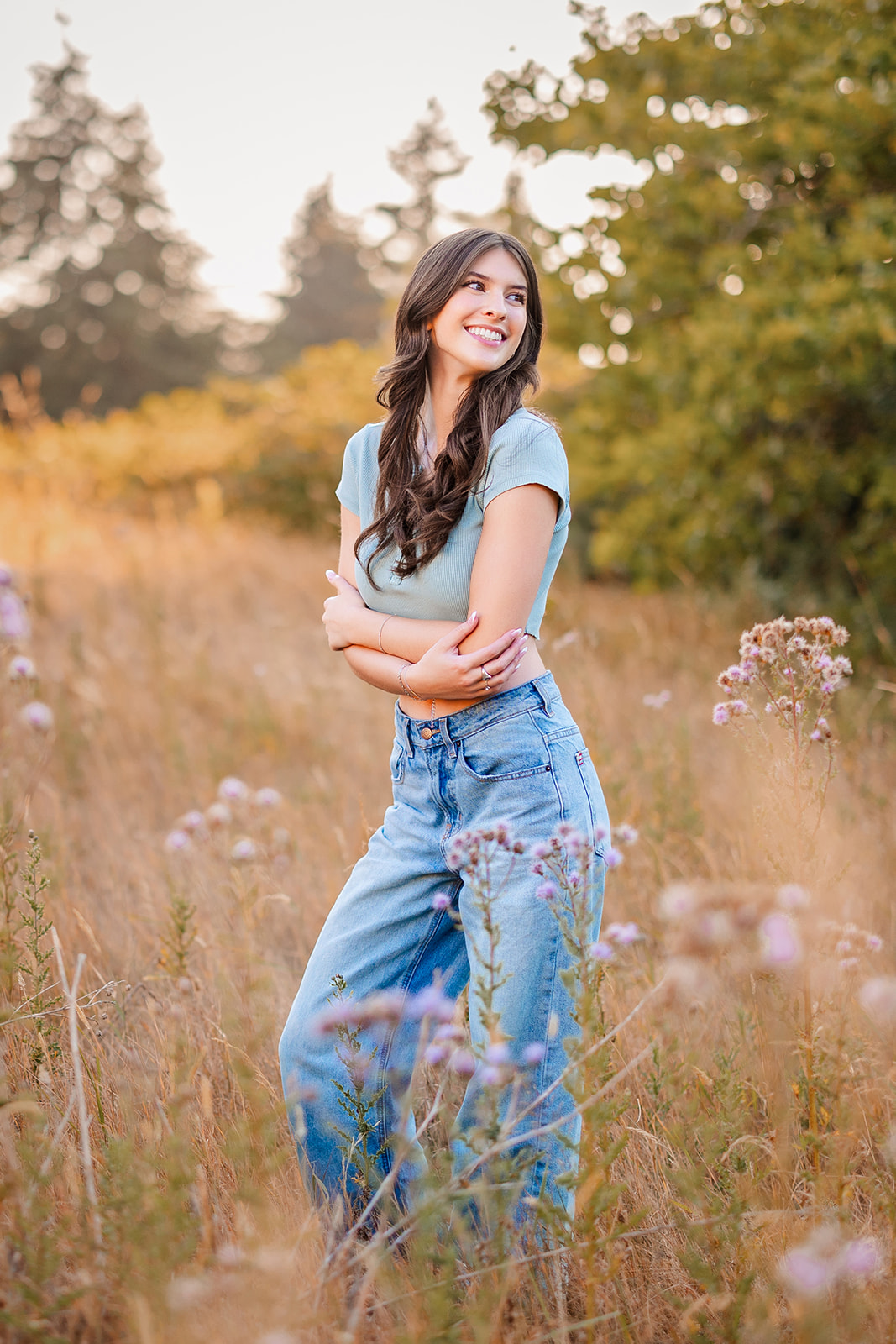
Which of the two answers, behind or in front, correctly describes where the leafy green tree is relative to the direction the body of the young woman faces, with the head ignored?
behind

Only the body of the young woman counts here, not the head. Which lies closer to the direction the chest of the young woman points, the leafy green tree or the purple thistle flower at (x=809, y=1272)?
the purple thistle flower

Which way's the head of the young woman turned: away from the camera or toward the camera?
toward the camera

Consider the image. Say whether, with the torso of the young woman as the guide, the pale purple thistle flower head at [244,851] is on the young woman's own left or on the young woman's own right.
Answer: on the young woman's own right

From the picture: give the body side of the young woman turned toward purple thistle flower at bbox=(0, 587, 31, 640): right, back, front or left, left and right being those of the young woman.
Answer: right

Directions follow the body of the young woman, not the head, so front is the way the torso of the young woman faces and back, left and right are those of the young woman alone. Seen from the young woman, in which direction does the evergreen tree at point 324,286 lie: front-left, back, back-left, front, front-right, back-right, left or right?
back-right

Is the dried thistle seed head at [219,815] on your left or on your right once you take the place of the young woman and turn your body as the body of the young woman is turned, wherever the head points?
on your right

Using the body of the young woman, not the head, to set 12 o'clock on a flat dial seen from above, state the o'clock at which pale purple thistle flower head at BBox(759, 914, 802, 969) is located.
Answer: The pale purple thistle flower head is roughly at 10 o'clock from the young woman.

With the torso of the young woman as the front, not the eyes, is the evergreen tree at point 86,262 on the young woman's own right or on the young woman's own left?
on the young woman's own right
